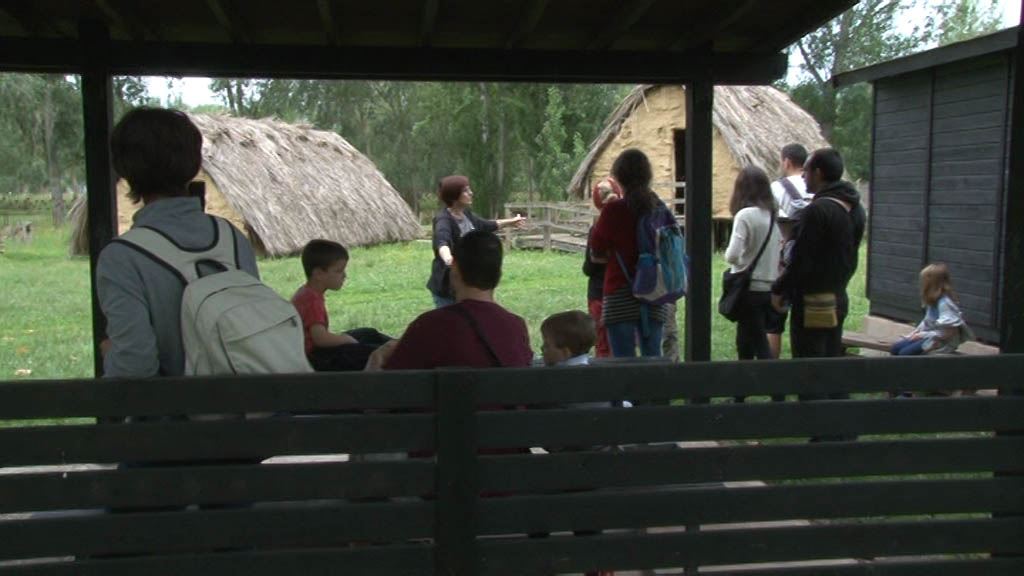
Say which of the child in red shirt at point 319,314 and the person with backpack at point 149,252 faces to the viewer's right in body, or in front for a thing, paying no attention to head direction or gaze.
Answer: the child in red shirt

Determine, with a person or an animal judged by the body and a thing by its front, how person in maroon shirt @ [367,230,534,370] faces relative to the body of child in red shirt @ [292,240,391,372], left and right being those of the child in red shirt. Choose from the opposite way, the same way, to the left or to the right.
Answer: to the left

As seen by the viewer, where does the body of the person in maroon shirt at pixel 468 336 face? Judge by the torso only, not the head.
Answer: away from the camera

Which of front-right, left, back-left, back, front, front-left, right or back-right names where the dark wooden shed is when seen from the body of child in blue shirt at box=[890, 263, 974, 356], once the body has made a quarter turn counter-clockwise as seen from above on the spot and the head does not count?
back

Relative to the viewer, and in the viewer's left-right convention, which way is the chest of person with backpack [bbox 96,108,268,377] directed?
facing away from the viewer and to the left of the viewer

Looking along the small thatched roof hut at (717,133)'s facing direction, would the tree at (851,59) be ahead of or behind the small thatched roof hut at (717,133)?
behind

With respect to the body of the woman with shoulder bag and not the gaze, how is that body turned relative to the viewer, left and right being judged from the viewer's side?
facing away from the viewer and to the left of the viewer

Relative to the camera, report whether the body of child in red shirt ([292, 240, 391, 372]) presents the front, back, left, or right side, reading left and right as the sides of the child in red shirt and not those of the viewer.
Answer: right

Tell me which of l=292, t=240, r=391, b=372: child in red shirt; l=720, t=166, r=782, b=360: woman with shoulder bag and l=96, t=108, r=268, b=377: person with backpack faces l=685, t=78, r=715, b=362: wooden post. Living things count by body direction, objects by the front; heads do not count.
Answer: the child in red shirt

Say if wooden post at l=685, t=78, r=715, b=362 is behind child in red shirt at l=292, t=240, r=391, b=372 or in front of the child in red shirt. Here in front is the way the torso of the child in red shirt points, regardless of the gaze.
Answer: in front

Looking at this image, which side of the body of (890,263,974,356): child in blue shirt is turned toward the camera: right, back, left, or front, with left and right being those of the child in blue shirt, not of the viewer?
left
